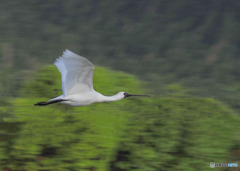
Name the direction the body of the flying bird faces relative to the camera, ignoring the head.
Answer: to the viewer's right
